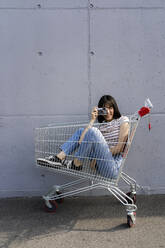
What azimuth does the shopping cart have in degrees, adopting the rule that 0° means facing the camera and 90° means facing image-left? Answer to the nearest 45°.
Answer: approximately 90°
